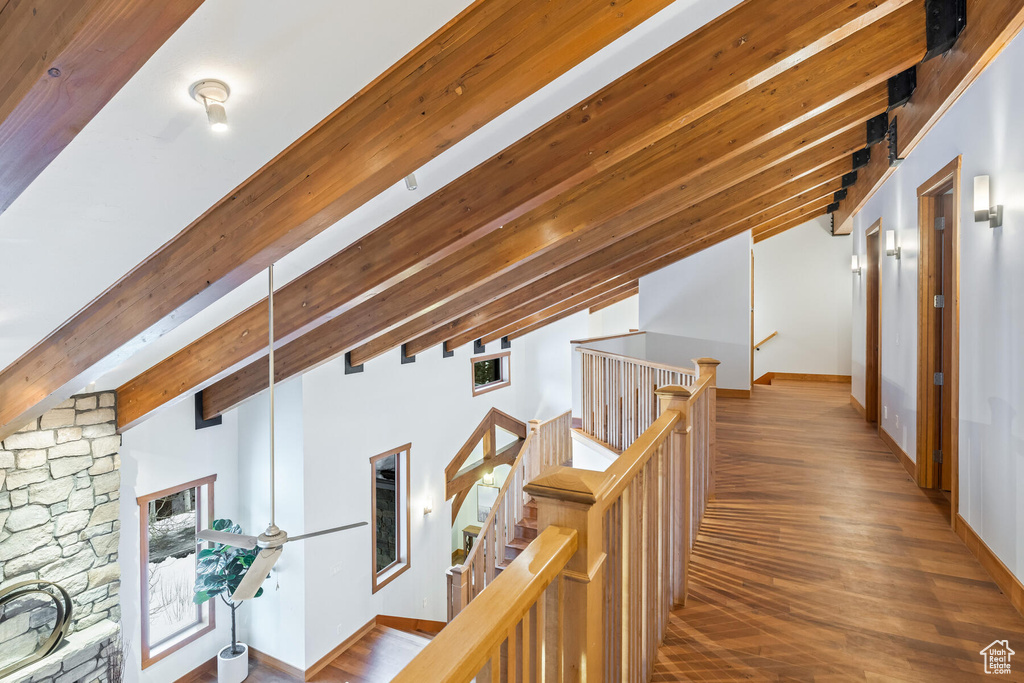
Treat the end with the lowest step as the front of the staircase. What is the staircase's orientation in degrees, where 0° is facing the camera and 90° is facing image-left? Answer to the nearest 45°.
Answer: approximately 45°

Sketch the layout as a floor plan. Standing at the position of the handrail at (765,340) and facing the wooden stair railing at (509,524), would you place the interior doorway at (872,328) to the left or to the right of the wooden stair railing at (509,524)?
left

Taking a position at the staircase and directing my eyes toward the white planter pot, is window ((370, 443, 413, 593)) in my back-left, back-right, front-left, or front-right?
front-right

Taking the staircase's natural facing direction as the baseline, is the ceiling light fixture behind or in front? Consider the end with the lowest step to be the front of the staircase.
in front

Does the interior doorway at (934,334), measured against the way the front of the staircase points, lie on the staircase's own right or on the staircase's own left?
on the staircase's own left

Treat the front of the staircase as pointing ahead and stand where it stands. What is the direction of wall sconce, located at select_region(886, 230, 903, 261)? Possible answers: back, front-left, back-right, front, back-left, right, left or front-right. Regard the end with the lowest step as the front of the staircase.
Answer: left

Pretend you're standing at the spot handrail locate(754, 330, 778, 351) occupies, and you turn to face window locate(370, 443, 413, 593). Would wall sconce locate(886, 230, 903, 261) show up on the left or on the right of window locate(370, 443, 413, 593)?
left

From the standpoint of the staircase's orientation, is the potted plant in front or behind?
in front

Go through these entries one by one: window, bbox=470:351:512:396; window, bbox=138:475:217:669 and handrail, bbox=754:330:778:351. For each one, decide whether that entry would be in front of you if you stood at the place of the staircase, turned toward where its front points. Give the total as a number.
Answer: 1

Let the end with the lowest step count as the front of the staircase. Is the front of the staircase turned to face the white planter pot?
yes

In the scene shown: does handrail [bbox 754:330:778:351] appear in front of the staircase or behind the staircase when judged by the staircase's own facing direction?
behind

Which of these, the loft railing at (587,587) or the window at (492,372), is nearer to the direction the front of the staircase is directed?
the loft railing

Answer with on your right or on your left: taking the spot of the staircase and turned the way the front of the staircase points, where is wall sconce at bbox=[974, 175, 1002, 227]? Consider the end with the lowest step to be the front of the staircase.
on your left

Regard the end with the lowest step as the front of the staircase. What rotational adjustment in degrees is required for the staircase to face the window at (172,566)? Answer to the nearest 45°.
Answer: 0° — it already faces it

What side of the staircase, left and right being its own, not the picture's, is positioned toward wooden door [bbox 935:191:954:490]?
left

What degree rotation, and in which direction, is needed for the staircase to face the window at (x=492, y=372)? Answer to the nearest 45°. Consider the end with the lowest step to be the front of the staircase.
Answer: approximately 135° to its right
